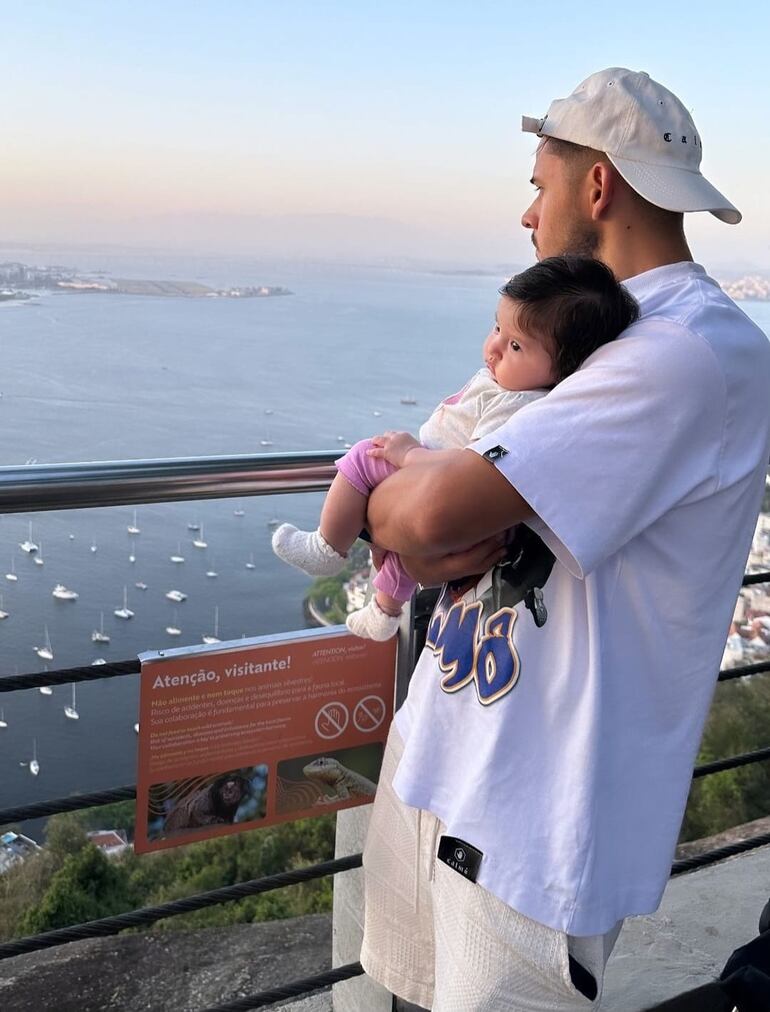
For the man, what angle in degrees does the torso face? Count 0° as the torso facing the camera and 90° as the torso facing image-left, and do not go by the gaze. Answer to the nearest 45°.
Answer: approximately 90°

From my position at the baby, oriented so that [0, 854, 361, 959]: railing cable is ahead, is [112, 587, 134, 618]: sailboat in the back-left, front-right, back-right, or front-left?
front-right

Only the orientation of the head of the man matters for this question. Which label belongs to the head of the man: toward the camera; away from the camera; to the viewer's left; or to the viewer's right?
to the viewer's left
